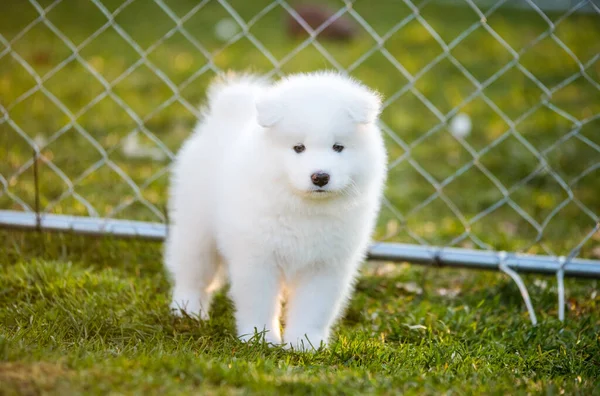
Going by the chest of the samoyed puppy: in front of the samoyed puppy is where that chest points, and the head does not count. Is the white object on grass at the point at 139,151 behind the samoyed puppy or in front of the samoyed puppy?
behind

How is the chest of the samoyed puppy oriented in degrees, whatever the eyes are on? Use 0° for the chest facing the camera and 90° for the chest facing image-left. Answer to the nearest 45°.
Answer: approximately 315°

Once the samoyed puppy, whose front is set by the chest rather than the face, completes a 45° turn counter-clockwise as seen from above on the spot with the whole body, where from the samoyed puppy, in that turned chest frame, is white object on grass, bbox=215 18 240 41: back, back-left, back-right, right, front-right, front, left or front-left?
left

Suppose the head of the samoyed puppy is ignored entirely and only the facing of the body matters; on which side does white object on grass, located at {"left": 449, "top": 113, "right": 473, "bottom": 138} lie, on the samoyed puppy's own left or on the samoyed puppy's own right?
on the samoyed puppy's own left
